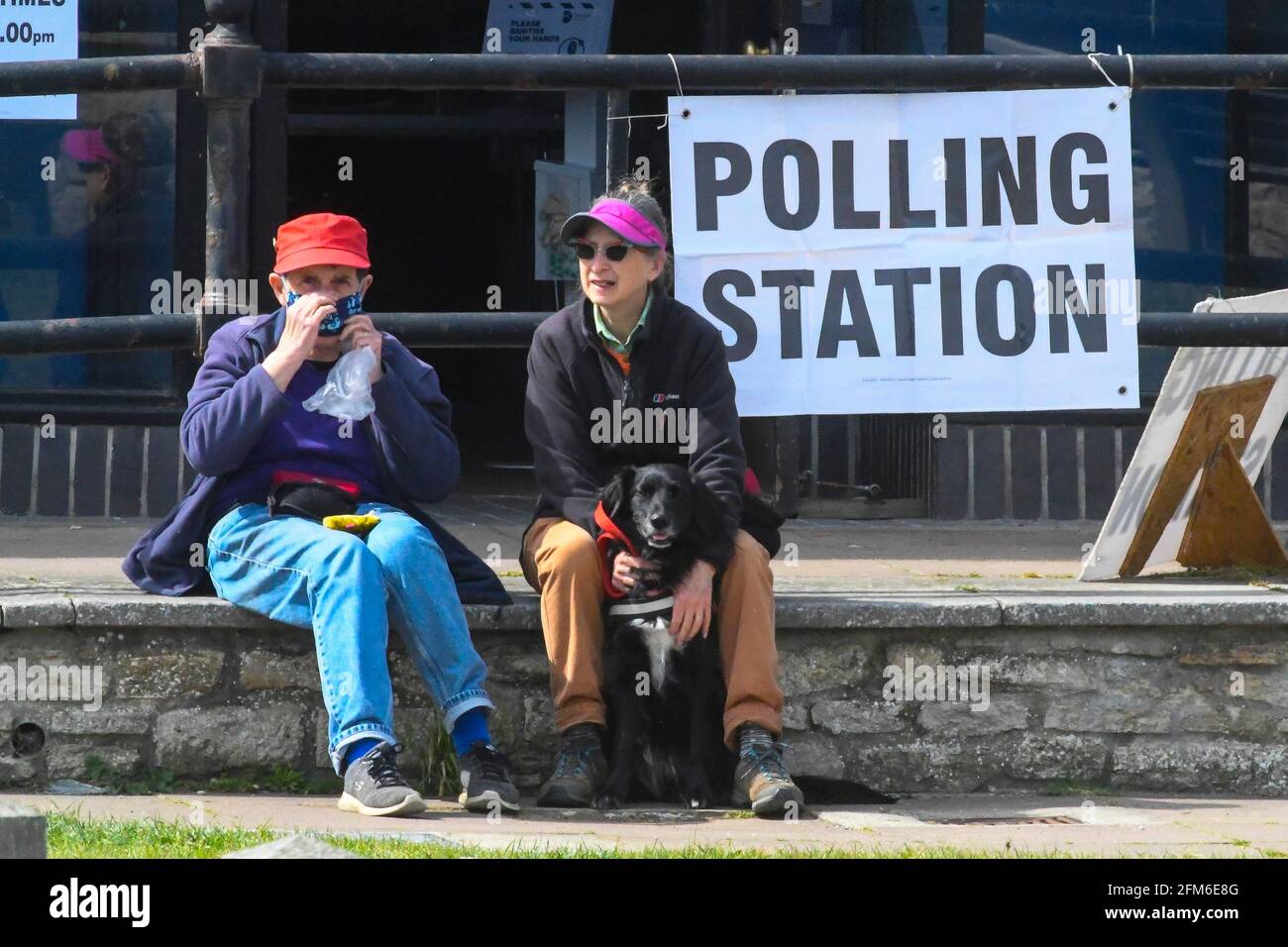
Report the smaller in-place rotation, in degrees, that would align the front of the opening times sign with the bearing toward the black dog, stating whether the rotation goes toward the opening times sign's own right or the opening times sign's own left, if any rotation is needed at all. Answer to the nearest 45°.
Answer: approximately 45° to the opening times sign's own left

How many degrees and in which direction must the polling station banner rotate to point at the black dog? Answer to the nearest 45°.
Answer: approximately 45° to its right

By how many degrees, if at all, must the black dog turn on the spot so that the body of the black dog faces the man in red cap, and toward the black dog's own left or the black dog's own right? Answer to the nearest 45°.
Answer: approximately 90° to the black dog's own right

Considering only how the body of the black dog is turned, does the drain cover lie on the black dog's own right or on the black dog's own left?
on the black dog's own left
